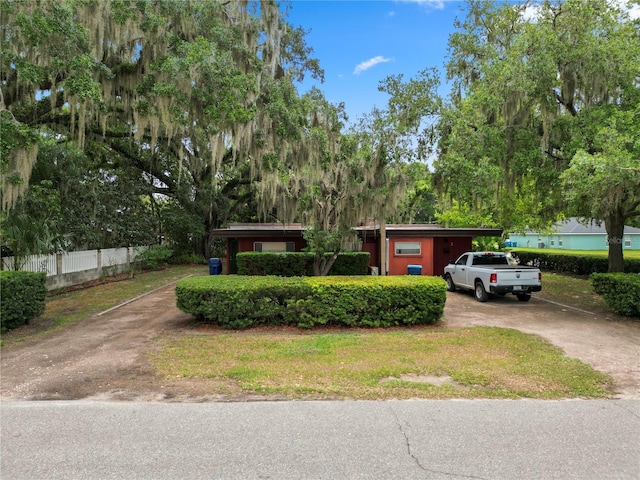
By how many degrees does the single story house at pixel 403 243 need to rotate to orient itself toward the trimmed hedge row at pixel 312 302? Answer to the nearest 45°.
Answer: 0° — it already faces it

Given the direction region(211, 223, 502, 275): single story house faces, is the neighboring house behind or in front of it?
behind

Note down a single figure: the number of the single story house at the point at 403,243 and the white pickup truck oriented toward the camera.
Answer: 1

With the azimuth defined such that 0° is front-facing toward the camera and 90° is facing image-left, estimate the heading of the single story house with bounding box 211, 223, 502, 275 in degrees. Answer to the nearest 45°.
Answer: approximately 0°

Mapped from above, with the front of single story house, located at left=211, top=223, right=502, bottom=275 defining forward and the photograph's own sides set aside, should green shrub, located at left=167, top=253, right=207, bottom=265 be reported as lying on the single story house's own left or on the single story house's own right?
on the single story house's own right

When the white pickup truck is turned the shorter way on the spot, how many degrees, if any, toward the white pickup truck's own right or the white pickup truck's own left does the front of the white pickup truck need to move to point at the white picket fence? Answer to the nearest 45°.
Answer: approximately 45° to the white pickup truck's own left

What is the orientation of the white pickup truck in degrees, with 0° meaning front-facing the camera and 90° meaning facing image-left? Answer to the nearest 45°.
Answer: approximately 135°

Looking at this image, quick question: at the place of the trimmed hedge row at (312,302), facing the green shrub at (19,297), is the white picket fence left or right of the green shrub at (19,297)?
right
